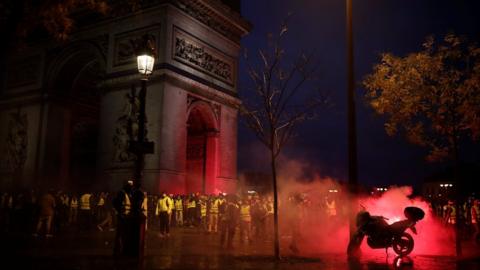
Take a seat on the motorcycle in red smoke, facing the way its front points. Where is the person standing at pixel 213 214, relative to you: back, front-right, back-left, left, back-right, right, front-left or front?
front-right

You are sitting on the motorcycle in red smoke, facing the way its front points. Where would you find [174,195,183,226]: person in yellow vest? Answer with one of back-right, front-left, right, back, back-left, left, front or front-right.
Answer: front-right

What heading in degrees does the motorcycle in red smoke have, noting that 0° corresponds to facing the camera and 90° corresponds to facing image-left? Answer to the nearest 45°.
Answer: approximately 90°

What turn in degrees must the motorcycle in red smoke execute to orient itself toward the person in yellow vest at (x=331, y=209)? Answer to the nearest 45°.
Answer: approximately 90° to its right
